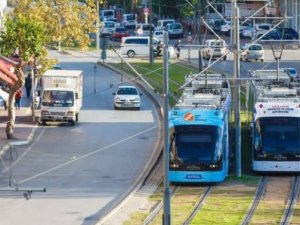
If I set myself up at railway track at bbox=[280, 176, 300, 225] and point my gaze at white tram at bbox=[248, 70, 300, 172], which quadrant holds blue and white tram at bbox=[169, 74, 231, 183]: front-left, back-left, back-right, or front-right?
front-left

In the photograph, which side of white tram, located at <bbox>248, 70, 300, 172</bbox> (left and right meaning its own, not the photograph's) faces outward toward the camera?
front

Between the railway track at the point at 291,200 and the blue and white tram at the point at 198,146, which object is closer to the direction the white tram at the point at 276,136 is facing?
the railway track

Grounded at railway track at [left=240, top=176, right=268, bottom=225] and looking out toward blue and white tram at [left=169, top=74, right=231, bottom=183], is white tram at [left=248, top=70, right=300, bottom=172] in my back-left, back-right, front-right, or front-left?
front-right

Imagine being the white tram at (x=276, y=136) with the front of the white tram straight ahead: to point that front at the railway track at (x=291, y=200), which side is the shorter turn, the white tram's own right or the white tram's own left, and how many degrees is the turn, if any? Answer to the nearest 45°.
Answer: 0° — it already faces it

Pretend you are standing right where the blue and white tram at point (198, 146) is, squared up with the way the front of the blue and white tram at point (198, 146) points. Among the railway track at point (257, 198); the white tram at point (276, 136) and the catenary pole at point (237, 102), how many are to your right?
0

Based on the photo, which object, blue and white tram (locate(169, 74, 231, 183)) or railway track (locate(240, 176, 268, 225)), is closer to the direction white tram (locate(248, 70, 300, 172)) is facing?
the railway track

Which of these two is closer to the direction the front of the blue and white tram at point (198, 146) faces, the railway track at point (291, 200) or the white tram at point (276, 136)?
the railway track

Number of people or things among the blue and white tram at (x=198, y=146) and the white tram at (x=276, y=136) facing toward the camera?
2

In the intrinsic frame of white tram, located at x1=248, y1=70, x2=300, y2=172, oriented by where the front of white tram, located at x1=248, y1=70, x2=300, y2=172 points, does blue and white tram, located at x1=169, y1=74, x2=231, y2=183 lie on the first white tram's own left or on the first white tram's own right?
on the first white tram's own right

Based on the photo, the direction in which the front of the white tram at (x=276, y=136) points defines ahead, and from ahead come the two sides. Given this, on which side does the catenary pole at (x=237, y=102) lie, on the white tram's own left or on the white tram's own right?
on the white tram's own right

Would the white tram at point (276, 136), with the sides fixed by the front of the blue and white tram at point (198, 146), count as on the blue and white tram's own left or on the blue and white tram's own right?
on the blue and white tram's own left

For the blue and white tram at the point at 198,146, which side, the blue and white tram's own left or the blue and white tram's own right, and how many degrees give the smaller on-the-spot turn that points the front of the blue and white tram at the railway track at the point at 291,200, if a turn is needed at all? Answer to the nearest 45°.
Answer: approximately 45° to the blue and white tram's own left

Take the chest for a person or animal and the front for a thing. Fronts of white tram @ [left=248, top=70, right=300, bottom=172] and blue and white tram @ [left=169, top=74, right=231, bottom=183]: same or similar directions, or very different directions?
same or similar directions
